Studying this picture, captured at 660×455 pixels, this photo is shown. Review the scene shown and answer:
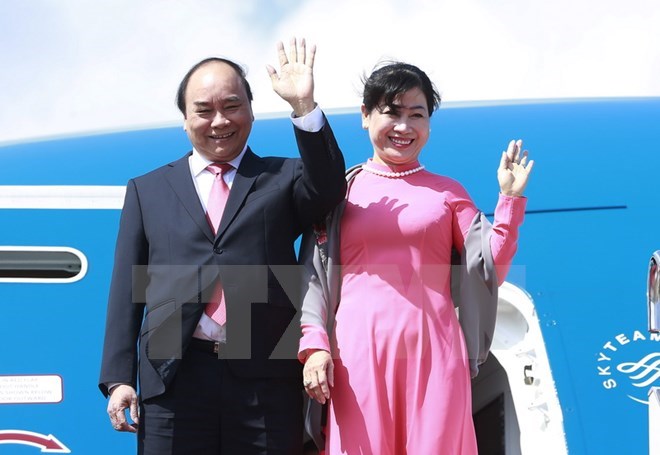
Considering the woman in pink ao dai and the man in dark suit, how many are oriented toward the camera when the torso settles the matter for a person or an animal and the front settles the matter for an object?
2

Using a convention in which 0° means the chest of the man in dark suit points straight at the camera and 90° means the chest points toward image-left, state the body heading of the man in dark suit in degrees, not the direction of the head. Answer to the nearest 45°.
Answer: approximately 0°

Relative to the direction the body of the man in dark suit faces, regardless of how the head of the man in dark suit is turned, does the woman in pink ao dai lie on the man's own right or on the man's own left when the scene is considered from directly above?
on the man's own left

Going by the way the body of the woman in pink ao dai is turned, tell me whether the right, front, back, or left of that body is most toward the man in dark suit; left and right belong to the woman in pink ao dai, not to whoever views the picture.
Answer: right

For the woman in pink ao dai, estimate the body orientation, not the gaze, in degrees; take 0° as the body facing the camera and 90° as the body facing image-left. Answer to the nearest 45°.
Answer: approximately 0°
